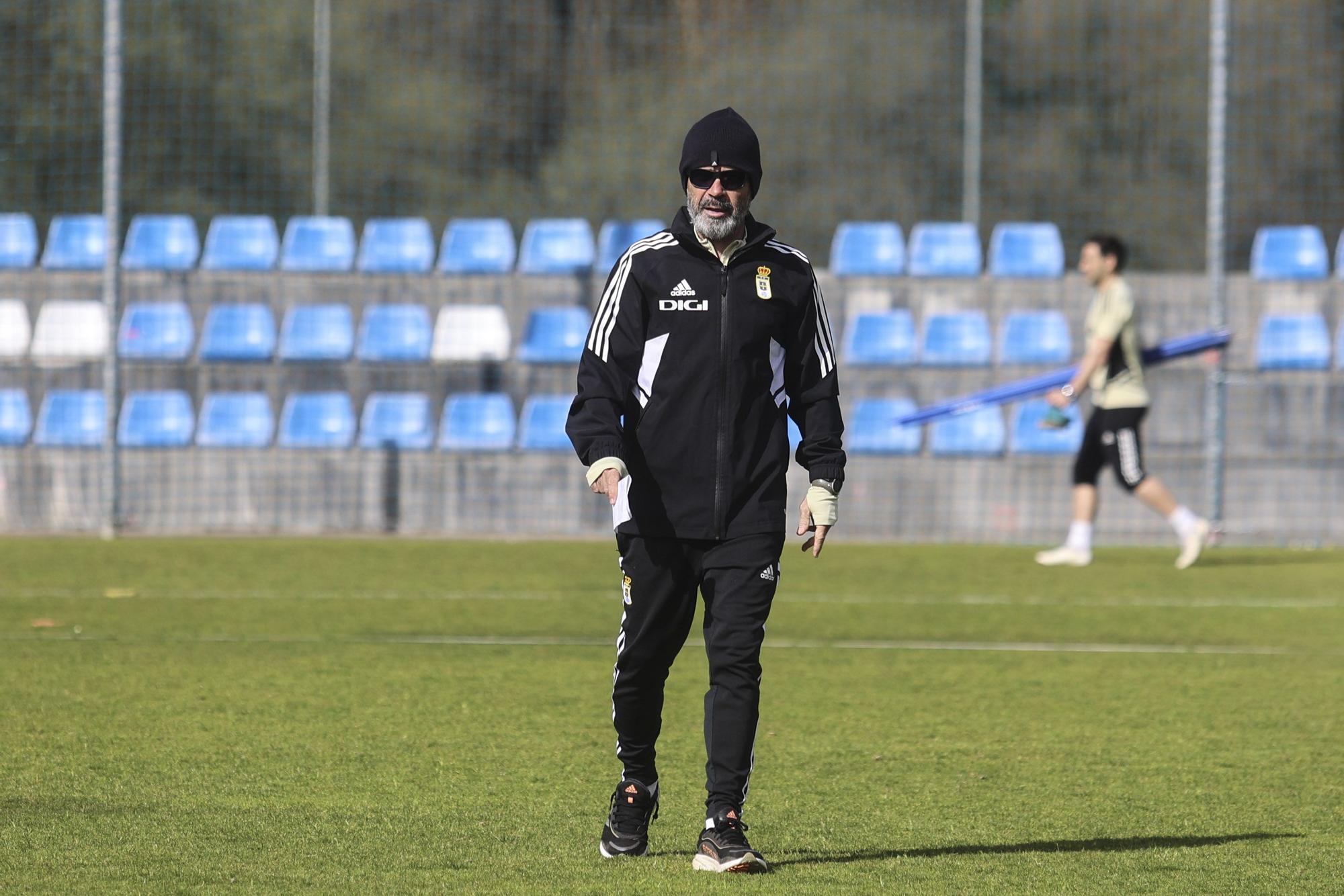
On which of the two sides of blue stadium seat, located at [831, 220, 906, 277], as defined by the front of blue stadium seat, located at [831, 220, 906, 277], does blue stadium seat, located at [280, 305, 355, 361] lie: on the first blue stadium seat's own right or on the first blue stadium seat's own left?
on the first blue stadium seat's own right

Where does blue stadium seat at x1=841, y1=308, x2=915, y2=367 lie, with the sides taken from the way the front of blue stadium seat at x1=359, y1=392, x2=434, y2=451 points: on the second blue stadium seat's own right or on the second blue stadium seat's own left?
on the second blue stadium seat's own left

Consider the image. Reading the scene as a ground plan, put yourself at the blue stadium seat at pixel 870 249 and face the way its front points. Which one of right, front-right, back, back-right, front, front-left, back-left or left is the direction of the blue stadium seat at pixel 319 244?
right

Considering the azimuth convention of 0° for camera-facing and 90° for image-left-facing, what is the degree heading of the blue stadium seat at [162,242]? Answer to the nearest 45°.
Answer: approximately 0°

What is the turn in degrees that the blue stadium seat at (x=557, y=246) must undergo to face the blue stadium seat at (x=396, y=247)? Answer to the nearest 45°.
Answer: approximately 90° to its right

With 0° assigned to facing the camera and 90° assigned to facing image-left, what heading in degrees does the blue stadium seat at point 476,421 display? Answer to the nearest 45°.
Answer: approximately 0°

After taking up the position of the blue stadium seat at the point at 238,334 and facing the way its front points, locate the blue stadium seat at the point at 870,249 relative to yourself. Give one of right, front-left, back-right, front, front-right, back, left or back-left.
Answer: left
